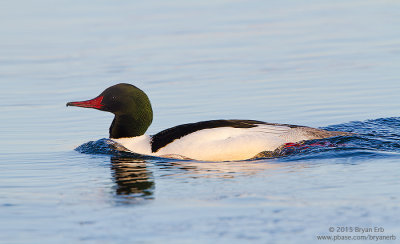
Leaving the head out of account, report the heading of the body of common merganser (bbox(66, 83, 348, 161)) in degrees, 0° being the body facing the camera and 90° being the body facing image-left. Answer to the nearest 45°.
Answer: approximately 90°
